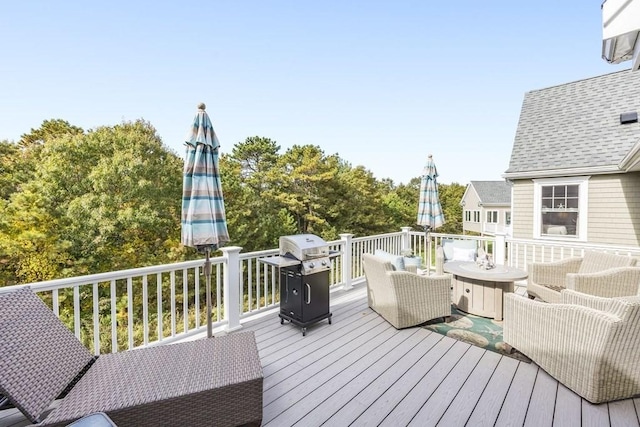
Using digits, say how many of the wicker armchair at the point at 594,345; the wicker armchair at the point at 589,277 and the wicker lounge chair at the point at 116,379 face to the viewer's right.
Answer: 1

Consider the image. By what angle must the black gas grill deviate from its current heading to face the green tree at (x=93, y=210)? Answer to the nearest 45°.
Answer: approximately 180°

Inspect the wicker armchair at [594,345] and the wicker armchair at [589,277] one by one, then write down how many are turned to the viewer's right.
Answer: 0

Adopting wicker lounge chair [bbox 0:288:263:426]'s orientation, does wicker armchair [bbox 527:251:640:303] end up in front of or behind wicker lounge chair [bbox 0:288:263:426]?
in front

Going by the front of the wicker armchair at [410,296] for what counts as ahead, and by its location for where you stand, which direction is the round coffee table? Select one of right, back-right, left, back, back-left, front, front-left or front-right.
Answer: front

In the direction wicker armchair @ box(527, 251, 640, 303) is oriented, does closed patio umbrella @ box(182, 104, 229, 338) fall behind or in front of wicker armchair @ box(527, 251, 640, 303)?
in front

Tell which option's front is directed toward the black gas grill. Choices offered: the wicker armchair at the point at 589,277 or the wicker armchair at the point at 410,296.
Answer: the wicker armchair at the point at 589,277

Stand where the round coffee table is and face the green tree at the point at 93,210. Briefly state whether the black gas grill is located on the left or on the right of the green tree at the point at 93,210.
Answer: left

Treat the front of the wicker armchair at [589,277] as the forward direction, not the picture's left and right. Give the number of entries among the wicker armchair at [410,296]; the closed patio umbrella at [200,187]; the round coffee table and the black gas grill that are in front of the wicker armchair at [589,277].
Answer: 4

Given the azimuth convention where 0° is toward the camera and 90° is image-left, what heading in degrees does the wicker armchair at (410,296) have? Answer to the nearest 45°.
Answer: approximately 225°

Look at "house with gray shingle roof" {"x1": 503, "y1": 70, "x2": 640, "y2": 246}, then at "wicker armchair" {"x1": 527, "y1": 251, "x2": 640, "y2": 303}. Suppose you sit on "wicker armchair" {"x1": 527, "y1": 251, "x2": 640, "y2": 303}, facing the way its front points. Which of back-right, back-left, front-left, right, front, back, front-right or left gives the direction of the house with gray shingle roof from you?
back-right

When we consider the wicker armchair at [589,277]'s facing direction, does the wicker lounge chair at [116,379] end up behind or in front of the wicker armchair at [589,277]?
in front

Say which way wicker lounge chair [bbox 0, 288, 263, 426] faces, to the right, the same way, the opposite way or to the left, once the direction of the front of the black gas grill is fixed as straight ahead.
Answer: to the left

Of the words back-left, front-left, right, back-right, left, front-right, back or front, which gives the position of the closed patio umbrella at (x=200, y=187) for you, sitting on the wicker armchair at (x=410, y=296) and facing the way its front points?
back

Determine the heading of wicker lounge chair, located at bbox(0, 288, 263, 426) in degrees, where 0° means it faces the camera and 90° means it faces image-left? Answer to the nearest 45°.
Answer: approximately 270°

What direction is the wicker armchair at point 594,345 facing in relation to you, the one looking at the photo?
facing away from the viewer and to the left of the viewer
